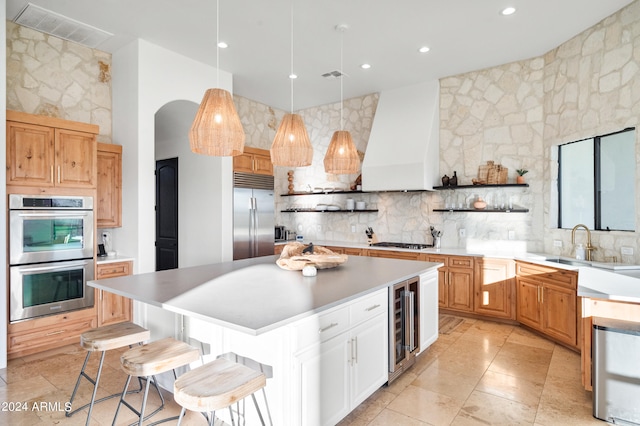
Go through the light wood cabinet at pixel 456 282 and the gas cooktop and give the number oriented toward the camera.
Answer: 2

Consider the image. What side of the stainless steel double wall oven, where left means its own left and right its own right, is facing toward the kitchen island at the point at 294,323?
front

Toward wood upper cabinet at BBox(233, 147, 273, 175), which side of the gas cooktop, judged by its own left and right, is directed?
right

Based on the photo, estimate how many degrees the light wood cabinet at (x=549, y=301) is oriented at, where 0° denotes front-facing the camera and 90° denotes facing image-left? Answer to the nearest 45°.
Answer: approximately 45°

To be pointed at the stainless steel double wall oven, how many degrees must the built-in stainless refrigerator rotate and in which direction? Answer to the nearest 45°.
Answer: approximately 90° to its right

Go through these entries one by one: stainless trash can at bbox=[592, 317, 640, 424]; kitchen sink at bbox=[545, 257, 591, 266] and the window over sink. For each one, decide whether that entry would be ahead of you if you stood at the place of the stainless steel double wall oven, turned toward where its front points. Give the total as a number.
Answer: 3

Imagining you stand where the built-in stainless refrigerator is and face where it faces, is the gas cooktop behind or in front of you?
in front

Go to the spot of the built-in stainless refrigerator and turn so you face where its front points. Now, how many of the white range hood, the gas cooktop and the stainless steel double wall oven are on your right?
1

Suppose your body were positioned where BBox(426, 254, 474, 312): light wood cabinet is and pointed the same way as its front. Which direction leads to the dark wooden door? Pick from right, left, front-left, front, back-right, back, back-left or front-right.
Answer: right

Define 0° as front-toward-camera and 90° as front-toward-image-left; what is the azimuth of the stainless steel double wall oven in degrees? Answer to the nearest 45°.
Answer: approximately 315°
